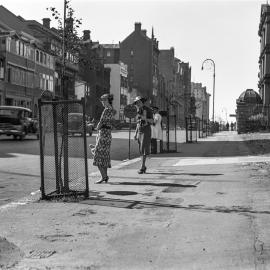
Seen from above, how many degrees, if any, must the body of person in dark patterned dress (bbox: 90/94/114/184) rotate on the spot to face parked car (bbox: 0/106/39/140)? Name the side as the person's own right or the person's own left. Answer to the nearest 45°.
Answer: approximately 90° to the person's own right

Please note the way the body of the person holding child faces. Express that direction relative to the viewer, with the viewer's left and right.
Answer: facing the viewer and to the left of the viewer

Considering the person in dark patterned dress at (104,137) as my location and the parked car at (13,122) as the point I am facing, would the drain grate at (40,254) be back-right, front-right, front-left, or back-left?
back-left

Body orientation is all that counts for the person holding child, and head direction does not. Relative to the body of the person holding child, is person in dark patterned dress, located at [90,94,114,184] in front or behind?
in front

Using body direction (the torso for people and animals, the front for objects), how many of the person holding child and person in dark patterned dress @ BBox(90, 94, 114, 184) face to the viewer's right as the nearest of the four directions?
0

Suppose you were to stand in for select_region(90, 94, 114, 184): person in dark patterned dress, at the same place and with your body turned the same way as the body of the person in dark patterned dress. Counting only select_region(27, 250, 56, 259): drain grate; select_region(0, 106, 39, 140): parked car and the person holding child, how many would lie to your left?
1

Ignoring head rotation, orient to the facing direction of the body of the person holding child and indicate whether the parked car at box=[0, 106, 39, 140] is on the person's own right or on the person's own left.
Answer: on the person's own right
